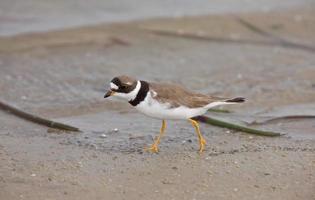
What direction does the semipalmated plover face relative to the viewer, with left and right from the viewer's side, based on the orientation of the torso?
facing to the left of the viewer
